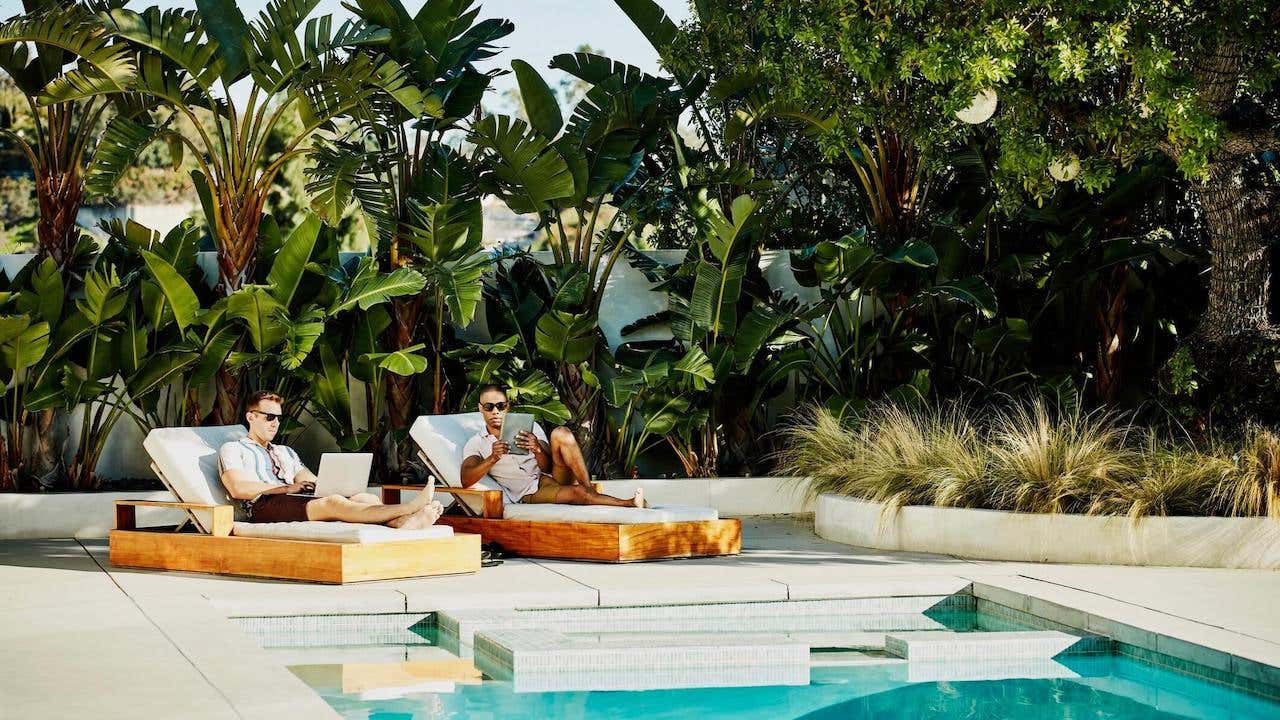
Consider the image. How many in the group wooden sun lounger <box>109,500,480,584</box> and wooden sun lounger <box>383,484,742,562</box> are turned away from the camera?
0

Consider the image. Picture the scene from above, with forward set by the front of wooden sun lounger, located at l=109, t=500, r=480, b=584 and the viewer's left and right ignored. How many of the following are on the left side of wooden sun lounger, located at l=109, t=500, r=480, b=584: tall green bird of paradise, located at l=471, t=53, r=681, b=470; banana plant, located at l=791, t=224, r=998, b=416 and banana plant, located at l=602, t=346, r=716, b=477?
3

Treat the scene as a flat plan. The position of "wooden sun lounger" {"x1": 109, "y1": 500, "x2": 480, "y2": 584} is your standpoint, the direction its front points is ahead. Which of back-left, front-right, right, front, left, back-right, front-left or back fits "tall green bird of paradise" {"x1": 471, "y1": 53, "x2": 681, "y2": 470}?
left

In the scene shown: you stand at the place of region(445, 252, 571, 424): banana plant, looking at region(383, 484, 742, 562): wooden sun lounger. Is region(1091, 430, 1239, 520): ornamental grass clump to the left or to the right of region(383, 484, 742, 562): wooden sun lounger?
left

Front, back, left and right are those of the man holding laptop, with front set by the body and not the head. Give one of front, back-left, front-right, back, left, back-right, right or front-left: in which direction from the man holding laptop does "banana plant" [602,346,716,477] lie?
left

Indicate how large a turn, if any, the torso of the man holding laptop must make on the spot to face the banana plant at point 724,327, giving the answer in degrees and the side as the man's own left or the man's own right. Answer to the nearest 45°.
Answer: approximately 90° to the man's own left

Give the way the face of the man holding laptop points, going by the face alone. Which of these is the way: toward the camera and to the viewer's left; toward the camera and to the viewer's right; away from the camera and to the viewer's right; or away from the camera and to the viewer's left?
toward the camera and to the viewer's right

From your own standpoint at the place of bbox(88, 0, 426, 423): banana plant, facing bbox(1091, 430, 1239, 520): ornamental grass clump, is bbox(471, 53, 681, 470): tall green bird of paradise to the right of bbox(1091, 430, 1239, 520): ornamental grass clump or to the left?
left

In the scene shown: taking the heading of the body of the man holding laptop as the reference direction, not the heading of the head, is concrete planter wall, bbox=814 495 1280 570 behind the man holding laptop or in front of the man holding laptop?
in front

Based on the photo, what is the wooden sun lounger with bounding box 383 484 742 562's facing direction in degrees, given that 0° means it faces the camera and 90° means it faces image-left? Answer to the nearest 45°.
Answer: approximately 315°
